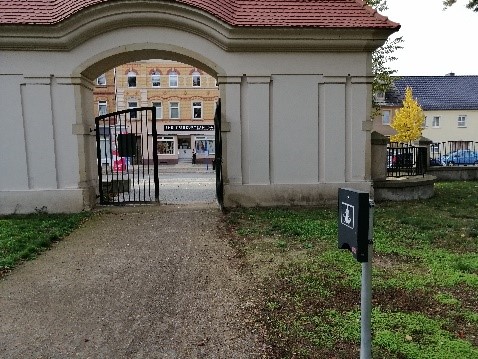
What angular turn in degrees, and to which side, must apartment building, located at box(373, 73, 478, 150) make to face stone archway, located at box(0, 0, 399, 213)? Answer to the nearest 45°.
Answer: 0° — it already faces it

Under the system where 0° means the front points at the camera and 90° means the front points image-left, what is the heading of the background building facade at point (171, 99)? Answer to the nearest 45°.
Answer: approximately 0°

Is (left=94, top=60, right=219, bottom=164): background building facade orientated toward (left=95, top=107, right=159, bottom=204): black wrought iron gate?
yes

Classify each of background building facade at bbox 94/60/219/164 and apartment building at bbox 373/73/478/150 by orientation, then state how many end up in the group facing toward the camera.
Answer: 2

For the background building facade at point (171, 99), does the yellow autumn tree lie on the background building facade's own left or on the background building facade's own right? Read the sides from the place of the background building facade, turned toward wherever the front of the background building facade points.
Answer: on the background building facade's own left

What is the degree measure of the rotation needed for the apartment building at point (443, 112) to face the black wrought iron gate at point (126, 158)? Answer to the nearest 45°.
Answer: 0° — it already faces it

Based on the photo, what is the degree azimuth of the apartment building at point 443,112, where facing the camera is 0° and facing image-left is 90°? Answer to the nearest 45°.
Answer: approximately 0°
